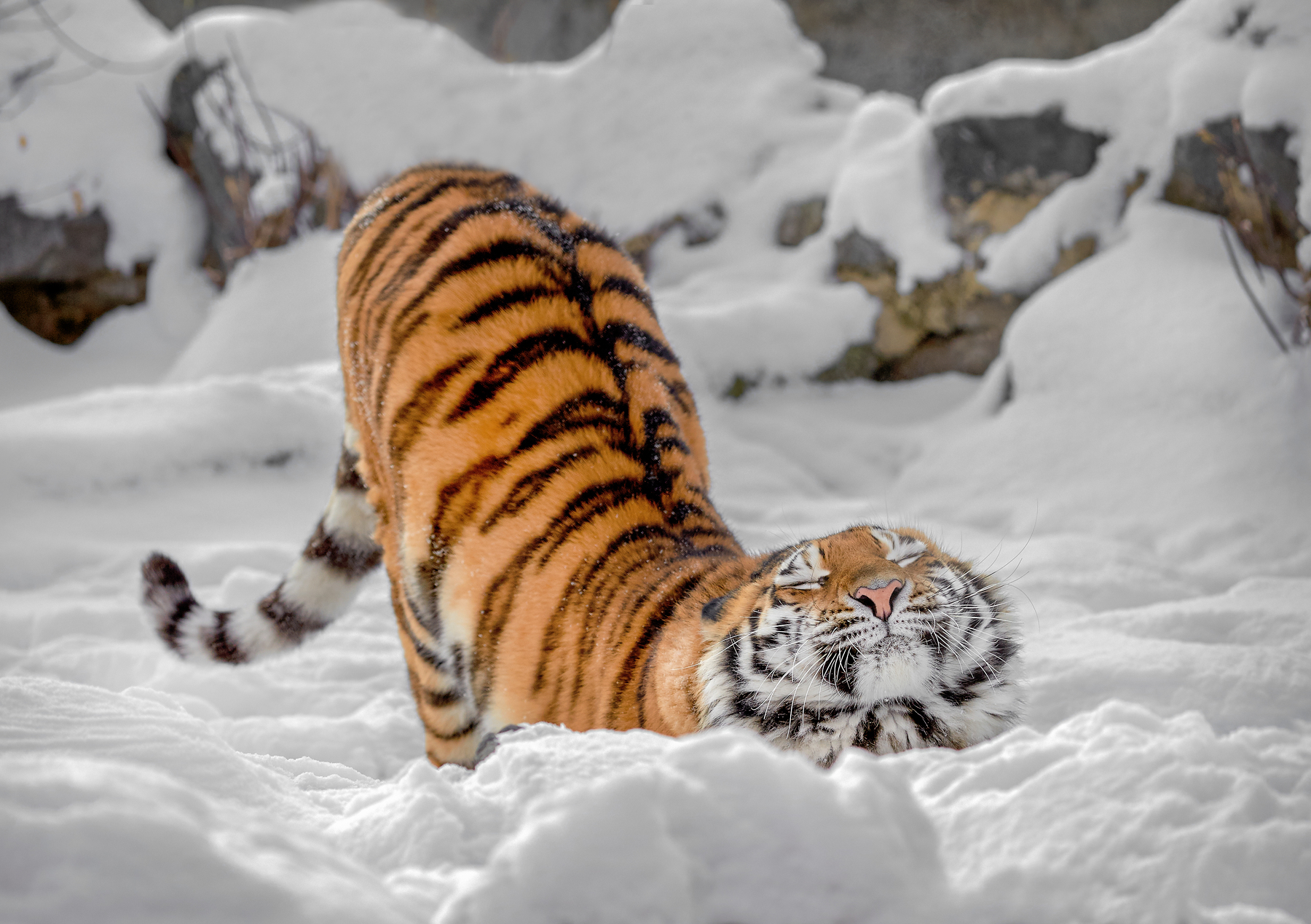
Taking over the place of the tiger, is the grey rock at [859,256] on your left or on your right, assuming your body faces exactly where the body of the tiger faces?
on your left

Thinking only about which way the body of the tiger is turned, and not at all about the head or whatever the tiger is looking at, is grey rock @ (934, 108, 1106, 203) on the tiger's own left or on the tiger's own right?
on the tiger's own left

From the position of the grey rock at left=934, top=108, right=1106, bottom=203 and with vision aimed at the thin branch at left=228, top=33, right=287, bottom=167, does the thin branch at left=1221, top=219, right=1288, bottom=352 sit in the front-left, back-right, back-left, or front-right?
back-left

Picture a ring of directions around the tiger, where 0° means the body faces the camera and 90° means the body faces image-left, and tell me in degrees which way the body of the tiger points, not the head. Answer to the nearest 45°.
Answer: approximately 315°

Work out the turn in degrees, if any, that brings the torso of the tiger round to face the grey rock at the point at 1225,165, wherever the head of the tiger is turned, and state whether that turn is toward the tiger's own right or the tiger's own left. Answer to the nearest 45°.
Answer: approximately 90° to the tiger's own left

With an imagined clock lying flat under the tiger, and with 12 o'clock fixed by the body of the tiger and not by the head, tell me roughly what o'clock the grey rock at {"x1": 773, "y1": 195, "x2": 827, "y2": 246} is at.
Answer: The grey rock is roughly at 8 o'clock from the tiger.

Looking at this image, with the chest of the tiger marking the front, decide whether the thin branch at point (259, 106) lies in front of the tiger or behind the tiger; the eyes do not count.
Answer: behind

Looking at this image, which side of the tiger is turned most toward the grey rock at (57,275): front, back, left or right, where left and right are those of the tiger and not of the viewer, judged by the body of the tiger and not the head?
back
